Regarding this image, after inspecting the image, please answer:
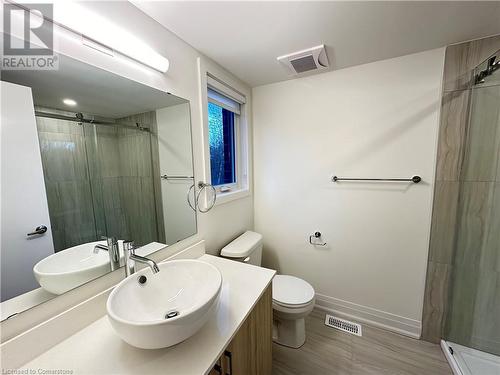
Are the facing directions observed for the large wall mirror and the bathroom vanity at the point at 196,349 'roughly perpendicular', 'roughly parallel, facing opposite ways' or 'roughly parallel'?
roughly parallel

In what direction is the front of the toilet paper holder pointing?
toward the camera

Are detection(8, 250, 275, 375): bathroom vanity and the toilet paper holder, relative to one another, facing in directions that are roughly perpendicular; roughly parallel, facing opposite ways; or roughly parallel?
roughly perpendicular

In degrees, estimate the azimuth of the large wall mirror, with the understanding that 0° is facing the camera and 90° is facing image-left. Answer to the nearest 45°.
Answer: approximately 315°

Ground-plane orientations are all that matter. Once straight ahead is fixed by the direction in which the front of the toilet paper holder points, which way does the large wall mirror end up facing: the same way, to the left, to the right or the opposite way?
to the left

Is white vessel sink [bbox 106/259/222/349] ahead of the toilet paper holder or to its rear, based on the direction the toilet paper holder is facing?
ahead

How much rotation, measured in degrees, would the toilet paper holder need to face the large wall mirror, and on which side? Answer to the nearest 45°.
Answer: approximately 45° to its right

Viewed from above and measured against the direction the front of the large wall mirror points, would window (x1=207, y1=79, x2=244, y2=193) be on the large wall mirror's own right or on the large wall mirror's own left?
on the large wall mirror's own left

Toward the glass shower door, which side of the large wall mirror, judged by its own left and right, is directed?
front

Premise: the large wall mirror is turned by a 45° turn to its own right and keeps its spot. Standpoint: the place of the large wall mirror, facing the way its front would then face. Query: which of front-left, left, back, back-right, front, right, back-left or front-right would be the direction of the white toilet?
left

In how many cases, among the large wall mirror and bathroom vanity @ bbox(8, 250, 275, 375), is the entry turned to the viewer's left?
0

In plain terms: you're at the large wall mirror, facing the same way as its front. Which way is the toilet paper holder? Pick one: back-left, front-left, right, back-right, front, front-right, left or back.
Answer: front-left

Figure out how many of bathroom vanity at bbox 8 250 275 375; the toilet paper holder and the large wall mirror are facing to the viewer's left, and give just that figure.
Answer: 0

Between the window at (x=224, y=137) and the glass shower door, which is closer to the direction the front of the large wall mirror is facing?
the glass shower door
